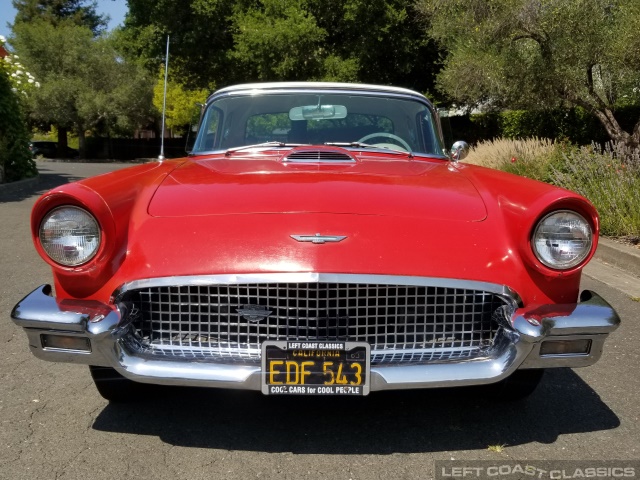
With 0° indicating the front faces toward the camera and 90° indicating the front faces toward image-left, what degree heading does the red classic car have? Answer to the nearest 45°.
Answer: approximately 0°

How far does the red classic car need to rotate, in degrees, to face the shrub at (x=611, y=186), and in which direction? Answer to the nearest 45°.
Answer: approximately 135° to its left

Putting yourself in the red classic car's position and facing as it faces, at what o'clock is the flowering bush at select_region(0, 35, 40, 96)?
The flowering bush is roughly at 5 o'clock from the red classic car.

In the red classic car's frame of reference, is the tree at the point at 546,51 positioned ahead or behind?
behind

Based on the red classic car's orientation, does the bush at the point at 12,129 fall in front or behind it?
behind

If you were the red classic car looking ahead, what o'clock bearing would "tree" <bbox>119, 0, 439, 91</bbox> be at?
The tree is roughly at 6 o'clock from the red classic car.
